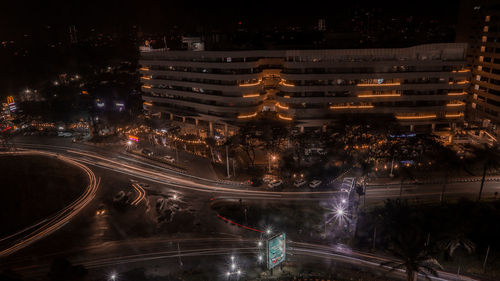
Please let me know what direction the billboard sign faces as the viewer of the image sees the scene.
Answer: facing the viewer and to the right of the viewer

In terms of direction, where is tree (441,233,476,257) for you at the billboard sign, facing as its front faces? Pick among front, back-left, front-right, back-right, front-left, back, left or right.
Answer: front-left
